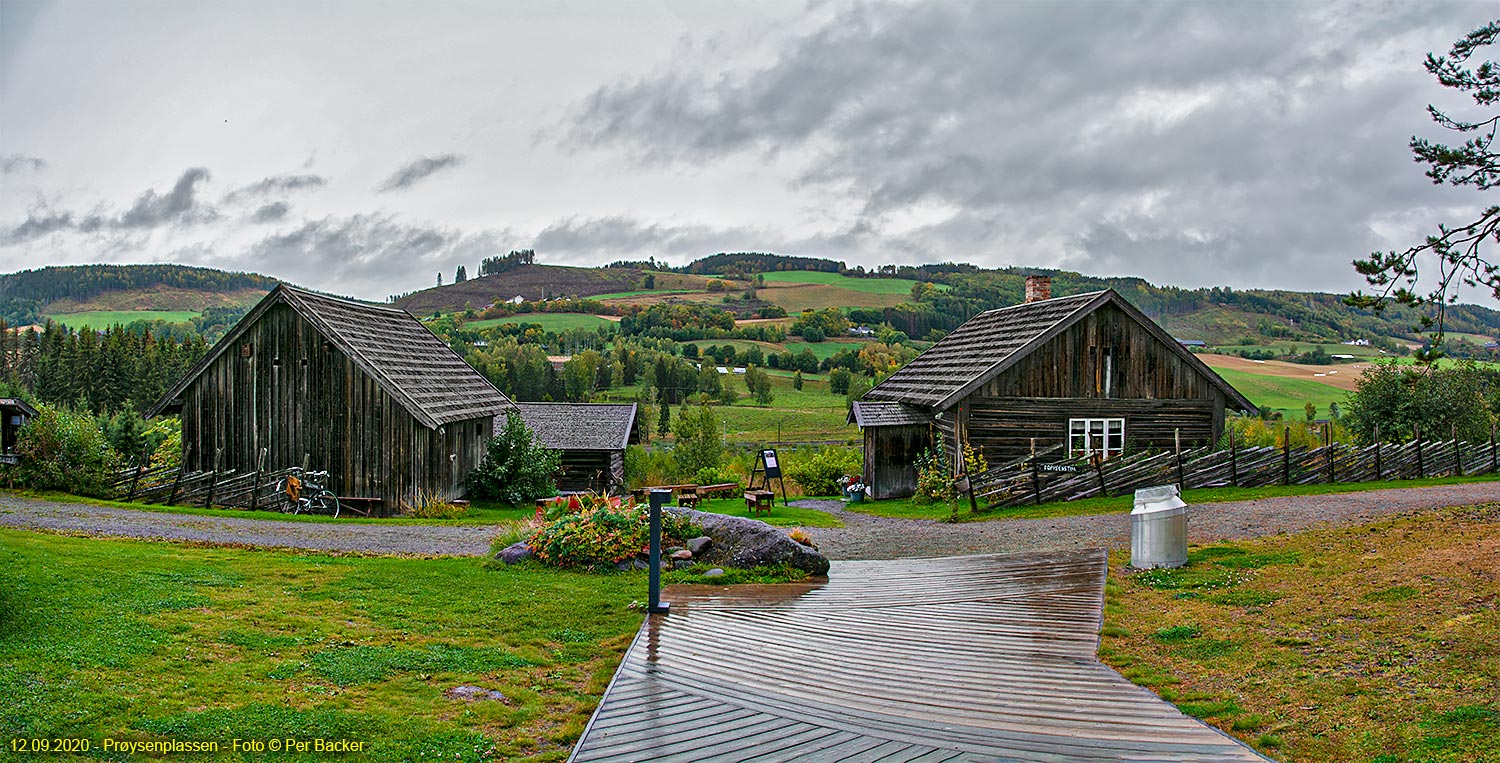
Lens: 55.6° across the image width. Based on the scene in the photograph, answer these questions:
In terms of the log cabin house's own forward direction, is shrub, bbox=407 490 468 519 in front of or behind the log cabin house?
in front

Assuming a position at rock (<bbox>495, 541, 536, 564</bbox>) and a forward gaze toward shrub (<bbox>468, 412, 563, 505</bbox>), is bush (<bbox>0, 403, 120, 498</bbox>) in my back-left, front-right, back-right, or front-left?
front-left

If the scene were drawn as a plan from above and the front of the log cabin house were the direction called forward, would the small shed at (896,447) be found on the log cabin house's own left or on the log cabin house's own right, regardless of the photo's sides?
on the log cabin house's own right

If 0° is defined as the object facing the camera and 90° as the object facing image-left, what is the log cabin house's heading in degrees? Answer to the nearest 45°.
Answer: approximately 45°

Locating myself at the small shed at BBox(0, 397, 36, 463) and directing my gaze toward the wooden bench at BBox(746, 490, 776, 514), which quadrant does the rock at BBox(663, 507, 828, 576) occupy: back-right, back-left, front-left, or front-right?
front-right

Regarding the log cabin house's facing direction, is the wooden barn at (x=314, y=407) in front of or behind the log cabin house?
in front

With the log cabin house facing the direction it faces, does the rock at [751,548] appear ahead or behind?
ahead

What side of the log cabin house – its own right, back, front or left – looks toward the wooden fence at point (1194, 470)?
left

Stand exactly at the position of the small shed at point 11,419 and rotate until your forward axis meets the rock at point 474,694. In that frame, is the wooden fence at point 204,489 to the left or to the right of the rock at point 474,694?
left
